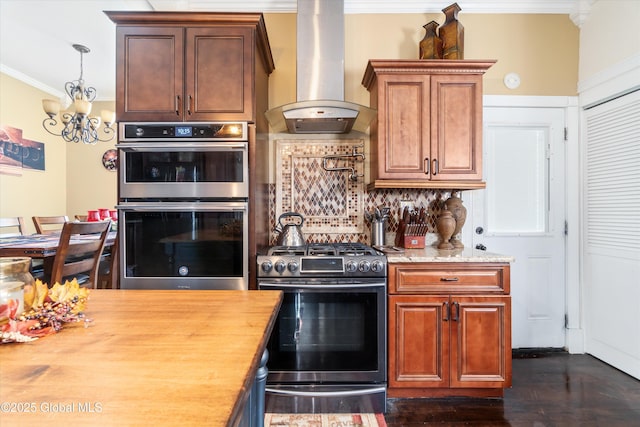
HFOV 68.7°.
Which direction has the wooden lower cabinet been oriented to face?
toward the camera

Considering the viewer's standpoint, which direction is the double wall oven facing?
facing the viewer

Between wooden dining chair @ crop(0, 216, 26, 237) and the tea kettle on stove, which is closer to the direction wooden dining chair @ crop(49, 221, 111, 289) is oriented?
the wooden dining chair

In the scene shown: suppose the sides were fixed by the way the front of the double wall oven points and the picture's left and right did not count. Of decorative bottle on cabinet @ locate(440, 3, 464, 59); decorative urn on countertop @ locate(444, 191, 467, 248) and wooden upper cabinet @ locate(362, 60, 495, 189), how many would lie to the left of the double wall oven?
3

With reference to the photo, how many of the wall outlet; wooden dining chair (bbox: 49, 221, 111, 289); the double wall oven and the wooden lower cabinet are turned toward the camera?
3

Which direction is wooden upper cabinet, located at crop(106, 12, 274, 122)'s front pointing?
toward the camera

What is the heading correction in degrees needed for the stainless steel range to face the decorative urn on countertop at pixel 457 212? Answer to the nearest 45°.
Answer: approximately 135° to its left

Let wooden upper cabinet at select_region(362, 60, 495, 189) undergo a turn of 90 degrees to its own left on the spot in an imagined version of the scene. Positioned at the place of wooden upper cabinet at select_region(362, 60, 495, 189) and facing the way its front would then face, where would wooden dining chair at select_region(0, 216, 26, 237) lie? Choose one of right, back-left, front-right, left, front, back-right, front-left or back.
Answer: back

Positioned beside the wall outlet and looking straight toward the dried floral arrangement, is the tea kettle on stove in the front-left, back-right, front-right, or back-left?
front-right
